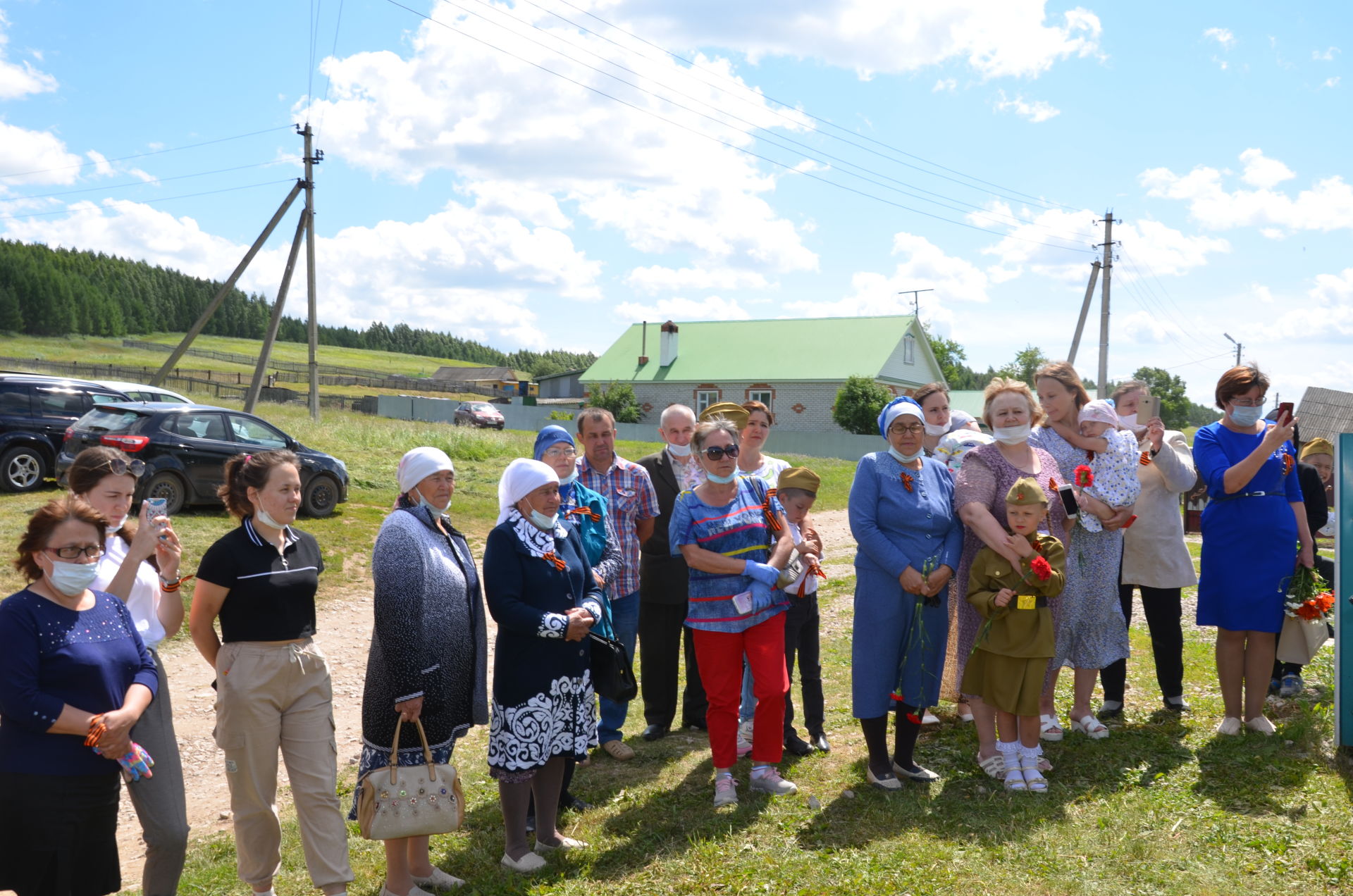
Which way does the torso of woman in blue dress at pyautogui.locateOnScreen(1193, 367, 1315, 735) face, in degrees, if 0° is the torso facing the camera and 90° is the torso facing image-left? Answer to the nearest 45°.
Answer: approximately 0°

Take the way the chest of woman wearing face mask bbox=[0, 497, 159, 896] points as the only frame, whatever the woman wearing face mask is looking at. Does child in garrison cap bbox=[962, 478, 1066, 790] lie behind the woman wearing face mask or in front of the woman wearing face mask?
in front

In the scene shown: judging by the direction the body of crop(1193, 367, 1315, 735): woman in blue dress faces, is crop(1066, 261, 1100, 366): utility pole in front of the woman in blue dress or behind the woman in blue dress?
behind

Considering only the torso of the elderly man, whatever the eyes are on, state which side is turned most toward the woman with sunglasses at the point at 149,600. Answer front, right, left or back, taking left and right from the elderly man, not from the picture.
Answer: right

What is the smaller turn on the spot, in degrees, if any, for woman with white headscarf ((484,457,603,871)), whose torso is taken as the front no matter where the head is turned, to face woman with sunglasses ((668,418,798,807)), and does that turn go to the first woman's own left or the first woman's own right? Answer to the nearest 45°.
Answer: approximately 90° to the first woman's own left

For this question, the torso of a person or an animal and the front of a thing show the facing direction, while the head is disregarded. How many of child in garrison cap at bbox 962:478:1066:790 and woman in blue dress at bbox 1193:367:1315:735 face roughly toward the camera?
2

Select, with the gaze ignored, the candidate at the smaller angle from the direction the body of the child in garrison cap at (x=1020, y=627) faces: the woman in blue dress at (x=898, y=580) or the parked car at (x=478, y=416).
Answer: the woman in blue dress

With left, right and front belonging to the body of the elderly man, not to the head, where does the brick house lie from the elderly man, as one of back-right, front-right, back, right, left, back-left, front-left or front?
back-left

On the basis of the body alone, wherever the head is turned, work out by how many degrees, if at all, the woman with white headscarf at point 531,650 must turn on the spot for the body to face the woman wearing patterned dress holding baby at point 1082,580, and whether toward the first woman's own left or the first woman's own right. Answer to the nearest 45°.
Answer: approximately 45° to the first woman's own left

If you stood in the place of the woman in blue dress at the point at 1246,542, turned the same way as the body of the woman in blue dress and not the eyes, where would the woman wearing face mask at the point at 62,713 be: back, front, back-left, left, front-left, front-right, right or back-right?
front-right
